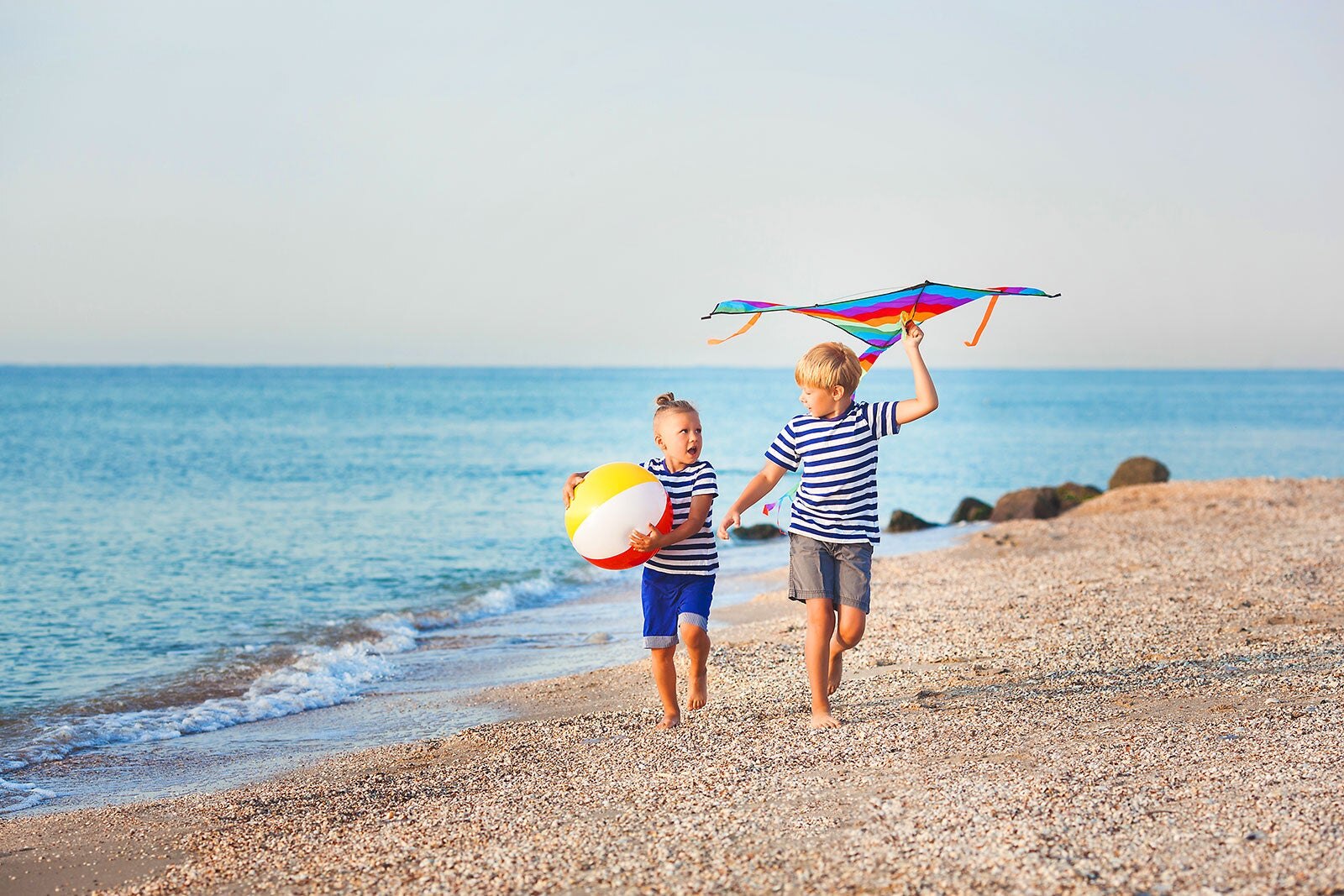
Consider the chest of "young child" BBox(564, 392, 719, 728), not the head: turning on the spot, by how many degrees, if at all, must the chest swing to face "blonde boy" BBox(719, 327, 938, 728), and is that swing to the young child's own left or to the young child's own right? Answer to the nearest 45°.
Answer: approximately 90° to the young child's own left

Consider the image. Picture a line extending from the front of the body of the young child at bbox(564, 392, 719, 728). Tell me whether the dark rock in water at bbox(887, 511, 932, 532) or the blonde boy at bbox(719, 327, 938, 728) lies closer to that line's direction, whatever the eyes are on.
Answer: the blonde boy

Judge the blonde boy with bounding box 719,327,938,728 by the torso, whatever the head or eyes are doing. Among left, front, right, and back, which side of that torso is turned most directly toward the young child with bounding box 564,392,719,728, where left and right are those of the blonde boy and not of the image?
right

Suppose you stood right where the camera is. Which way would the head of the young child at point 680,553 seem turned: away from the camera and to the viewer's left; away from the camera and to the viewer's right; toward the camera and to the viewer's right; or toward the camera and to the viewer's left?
toward the camera and to the viewer's right

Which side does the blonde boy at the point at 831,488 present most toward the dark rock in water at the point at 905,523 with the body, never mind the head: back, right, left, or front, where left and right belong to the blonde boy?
back

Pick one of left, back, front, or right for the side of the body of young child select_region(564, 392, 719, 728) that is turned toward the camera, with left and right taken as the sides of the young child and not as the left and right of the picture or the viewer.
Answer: front

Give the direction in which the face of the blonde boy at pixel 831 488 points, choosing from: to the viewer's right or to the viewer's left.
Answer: to the viewer's left

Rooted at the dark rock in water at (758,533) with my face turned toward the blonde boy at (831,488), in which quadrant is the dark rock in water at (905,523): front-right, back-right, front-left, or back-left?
back-left

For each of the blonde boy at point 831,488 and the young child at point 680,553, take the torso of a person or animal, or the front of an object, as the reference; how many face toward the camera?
2

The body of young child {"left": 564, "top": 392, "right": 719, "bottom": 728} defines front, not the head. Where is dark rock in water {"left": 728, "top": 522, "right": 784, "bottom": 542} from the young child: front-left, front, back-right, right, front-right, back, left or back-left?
back

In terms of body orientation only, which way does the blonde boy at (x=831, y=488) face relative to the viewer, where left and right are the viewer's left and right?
facing the viewer

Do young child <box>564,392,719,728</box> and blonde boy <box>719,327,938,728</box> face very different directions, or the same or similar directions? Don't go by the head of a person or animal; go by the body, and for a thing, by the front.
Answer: same or similar directions
